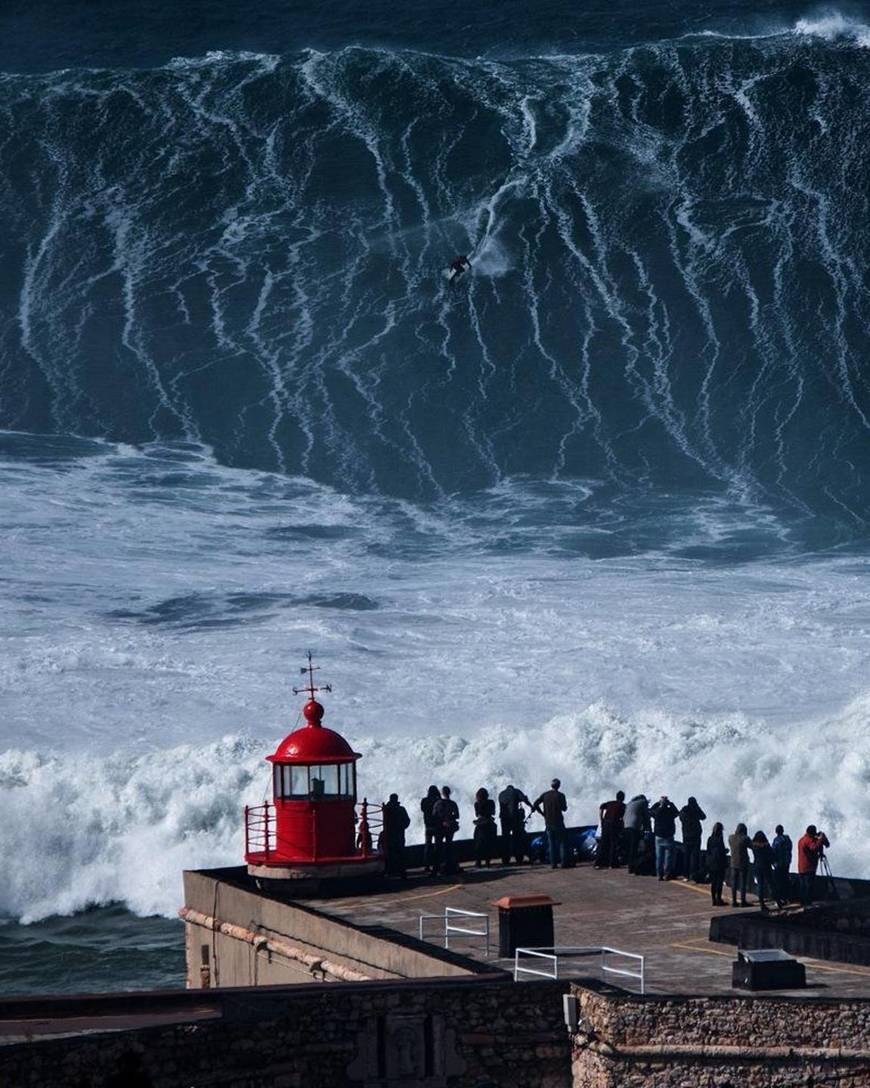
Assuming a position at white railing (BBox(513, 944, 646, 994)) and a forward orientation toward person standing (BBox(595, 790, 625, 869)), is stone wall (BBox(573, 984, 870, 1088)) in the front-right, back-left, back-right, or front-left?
back-right

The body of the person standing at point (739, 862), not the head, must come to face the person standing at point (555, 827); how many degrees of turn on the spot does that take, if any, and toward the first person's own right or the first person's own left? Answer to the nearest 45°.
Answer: approximately 45° to the first person's own left

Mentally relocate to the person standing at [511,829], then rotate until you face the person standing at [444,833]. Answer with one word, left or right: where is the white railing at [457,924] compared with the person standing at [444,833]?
left

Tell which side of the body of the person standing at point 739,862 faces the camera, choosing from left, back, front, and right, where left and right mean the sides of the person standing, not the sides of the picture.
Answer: back

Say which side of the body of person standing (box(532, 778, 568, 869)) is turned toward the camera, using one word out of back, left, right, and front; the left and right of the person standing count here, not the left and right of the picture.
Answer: back

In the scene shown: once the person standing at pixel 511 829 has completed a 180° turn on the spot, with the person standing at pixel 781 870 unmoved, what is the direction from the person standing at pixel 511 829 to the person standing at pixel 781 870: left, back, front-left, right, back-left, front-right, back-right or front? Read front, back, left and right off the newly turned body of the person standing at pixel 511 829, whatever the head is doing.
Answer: front-left

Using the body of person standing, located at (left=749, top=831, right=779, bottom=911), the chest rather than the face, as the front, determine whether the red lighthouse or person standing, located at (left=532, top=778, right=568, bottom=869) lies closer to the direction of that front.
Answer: the person standing

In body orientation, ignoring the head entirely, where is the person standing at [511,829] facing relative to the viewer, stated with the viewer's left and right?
facing away from the viewer

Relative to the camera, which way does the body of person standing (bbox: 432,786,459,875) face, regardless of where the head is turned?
away from the camera

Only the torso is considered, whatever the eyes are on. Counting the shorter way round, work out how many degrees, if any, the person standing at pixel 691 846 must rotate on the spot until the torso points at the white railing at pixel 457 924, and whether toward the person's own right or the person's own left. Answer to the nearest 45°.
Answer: approximately 135° to the person's own left

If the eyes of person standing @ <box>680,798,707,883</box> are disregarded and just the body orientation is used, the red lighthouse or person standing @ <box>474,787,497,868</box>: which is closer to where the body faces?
the person standing

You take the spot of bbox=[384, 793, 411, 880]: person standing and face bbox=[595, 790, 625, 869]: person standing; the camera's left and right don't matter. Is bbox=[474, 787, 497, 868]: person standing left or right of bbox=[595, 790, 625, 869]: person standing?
left
